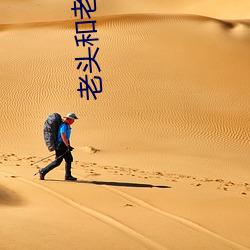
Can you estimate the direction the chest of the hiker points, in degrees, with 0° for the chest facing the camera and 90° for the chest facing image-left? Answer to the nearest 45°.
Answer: approximately 270°
